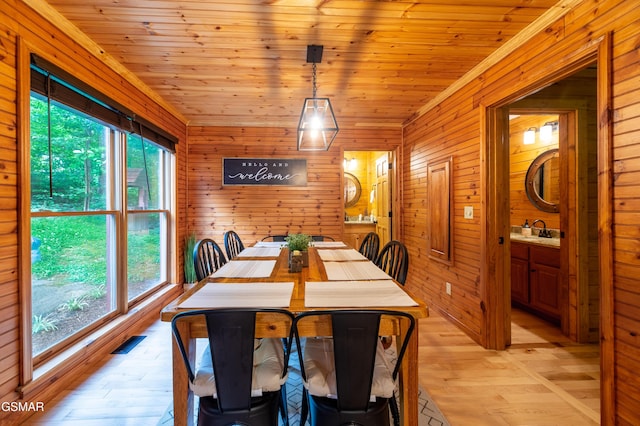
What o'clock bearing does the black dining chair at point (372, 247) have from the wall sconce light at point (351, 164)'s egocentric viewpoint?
The black dining chair is roughly at 12 o'clock from the wall sconce light.

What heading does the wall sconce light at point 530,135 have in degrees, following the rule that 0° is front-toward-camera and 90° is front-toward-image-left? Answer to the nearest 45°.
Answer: approximately 45°

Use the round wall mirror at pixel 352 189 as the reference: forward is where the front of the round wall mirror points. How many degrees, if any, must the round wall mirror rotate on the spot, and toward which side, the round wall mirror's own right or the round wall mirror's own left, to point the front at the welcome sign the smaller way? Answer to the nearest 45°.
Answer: approximately 45° to the round wall mirror's own right

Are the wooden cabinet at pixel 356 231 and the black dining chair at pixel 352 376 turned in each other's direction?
yes

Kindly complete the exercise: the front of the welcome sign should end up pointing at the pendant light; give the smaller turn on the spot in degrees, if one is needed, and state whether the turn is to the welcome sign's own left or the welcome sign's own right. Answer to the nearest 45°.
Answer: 0° — it already faces it

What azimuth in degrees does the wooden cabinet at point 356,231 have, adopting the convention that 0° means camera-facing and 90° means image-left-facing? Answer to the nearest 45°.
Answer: approximately 0°

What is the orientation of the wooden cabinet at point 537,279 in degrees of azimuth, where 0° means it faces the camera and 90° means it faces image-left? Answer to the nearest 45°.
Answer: approximately 45°

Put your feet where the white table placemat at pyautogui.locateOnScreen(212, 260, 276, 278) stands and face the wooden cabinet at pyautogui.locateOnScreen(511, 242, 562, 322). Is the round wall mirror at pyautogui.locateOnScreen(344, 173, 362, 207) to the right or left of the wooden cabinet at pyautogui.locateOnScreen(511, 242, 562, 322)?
left

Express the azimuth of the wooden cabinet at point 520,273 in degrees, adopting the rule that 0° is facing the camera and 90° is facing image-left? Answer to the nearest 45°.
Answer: approximately 45°

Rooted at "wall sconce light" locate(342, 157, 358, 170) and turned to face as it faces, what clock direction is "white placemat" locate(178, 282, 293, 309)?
The white placemat is roughly at 12 o'clock from the wall sconce light.

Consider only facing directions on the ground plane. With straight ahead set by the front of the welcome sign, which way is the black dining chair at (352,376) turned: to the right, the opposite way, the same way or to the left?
the opposite way

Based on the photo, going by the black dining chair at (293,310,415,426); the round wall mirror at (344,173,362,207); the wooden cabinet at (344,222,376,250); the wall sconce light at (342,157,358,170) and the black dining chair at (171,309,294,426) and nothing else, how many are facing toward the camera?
3

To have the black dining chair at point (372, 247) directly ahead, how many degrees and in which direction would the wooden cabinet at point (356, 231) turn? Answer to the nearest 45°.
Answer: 0° — it already faces it
